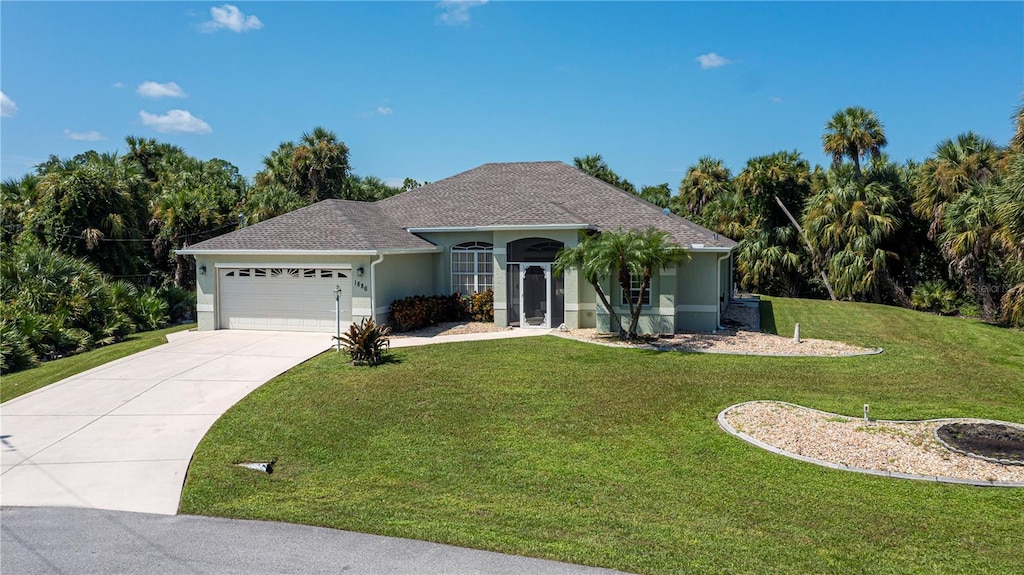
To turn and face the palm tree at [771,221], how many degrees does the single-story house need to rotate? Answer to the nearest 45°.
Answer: approximately 135° to its left

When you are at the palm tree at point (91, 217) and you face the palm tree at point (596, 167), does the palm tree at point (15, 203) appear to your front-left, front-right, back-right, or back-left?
back-left

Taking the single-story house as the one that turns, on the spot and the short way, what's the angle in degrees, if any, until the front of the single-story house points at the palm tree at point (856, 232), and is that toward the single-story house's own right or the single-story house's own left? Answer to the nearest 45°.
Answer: approximately 90° to the single-story house's own left

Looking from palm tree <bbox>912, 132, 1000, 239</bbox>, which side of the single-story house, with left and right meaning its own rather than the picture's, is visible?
left

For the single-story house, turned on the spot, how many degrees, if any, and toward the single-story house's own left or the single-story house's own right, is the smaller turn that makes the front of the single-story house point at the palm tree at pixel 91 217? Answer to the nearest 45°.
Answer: approximately 135° to the single-story house's own right

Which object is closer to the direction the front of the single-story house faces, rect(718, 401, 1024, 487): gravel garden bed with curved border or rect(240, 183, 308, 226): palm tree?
the gravel garden bed with curved border

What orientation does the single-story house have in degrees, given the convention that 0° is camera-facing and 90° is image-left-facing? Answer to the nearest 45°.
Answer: approximately 0°

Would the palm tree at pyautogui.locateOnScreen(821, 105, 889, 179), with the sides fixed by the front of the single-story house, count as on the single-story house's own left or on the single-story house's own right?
on the single-story house's own left

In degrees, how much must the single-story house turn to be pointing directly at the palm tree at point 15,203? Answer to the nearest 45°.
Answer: approximately 135° to its right

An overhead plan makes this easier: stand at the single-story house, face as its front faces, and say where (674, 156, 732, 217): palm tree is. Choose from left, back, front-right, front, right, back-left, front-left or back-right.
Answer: back-left

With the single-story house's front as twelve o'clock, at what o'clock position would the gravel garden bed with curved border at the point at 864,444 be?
The gravel garden bed with curved border is roughly at 11 o'clock from the single-story house.

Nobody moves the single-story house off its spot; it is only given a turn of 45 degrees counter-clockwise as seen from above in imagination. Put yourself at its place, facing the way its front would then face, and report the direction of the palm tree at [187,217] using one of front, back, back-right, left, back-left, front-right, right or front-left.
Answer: back

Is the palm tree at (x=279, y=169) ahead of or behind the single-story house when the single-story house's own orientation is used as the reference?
behind

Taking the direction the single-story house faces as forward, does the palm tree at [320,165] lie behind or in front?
behind

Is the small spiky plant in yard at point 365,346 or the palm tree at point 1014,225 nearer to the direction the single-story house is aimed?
the small spiky plant in yard

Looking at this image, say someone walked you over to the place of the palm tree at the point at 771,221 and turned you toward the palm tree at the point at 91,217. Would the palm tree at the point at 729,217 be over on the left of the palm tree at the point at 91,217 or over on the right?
right
